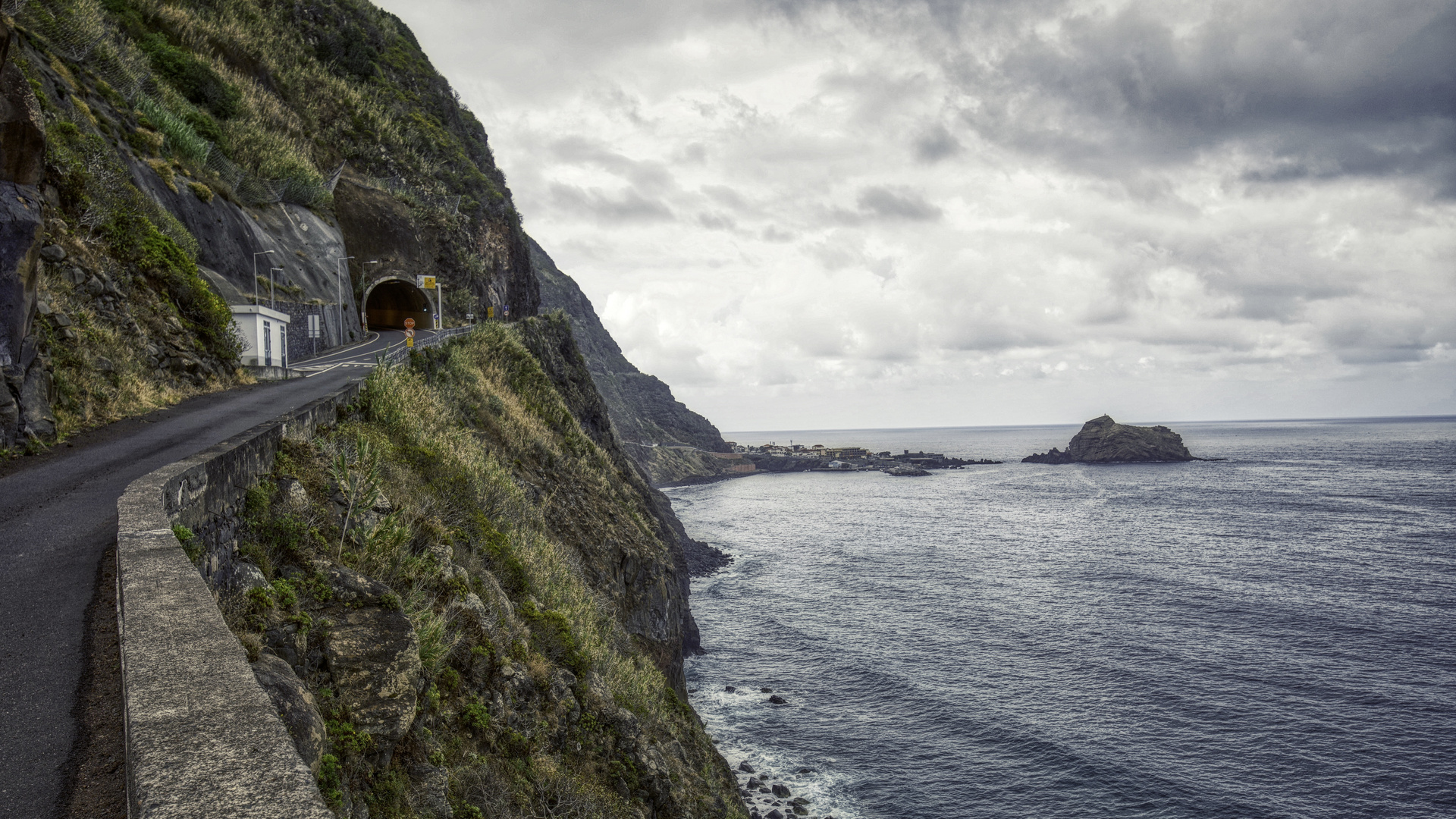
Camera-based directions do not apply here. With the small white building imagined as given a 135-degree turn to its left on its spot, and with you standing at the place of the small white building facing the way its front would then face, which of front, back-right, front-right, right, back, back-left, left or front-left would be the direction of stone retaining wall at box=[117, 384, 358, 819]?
back

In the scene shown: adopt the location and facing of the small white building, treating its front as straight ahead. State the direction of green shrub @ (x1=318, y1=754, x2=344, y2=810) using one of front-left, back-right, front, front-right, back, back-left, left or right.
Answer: front-right

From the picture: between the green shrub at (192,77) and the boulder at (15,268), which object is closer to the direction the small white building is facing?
the boulder

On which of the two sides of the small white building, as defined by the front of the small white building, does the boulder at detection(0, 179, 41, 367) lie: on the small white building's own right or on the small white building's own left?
on the small white building's own right

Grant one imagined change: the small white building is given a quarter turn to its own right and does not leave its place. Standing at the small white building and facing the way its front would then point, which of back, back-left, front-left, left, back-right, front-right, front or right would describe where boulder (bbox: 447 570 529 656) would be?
front-left

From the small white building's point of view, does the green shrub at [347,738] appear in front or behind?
in front

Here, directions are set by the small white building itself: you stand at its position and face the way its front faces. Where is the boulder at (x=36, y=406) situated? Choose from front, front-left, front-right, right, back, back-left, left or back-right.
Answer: front-right

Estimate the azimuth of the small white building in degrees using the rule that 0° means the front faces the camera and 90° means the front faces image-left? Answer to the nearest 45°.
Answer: approximately 315°
